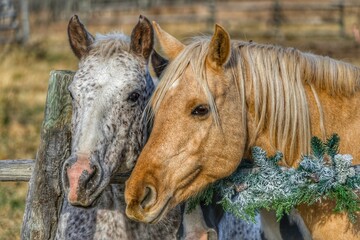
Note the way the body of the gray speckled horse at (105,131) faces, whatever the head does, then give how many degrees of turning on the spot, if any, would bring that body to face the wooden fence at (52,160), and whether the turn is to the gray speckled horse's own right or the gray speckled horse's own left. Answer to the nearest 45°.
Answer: approximately 90° to the gray speckled horse's own right

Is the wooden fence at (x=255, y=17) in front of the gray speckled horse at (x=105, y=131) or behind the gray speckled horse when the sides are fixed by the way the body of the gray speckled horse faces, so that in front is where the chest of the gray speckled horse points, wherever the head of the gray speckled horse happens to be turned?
behind

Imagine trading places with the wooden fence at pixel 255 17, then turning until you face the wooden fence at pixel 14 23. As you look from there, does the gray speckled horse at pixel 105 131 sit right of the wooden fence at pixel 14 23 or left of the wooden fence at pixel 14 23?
left

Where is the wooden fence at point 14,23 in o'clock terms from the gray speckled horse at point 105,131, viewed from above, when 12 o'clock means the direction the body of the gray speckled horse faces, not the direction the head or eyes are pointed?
The wooden fence is roughly at 4 o'clock from the gray speckled horse.

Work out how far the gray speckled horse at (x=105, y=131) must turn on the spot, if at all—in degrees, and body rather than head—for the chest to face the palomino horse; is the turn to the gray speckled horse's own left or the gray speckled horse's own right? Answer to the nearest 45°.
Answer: approximately 135° to the gray speckled horse's own left

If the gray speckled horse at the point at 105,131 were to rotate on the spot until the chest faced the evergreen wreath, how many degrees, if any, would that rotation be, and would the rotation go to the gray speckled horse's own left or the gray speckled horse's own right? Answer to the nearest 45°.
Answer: approximately 90° to the gray speckled horse's own left
